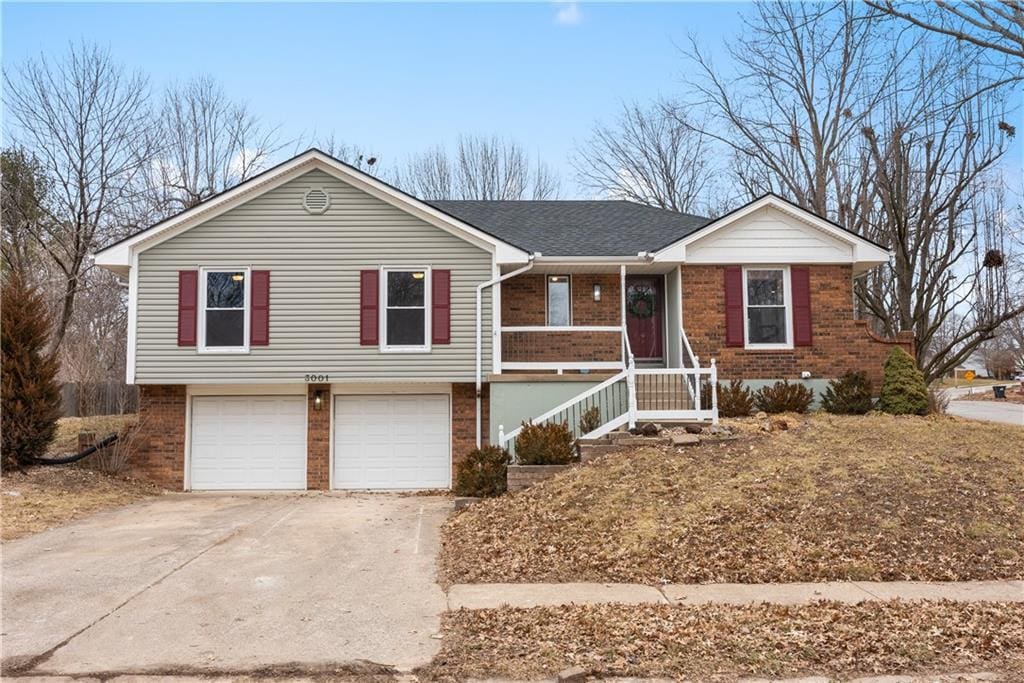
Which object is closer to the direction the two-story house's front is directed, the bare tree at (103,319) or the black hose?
the black hose

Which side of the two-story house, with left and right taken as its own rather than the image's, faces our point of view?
front

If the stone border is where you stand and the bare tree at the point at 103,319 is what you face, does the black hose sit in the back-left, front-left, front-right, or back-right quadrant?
front-left

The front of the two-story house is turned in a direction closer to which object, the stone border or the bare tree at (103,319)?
the stone border

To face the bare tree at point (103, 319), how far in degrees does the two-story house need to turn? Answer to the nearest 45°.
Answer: approximately 135° to its right

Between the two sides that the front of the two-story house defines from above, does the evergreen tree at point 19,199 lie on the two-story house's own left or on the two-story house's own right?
on the two-story house's own right

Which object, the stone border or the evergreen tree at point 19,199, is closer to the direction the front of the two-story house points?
the stone border

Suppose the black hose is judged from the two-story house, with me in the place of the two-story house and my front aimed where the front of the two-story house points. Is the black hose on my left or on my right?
on my right

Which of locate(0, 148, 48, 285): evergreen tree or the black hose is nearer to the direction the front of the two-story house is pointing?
the black hose

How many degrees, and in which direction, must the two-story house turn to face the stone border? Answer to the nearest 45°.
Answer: approximately 45° to its left
